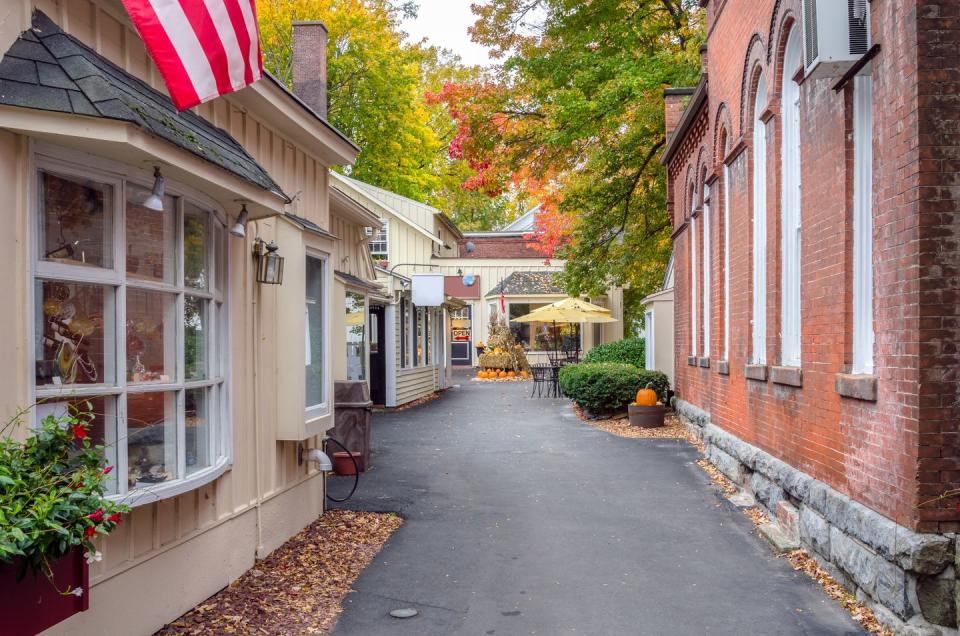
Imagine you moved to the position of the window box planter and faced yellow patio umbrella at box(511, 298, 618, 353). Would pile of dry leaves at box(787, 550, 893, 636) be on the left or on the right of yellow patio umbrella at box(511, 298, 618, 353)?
right

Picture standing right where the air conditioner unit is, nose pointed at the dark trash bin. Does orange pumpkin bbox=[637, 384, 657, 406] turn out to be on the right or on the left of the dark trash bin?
right

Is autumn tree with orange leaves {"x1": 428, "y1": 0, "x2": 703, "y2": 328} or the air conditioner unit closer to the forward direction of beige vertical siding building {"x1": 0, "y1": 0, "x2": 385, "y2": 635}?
the air conditioner unit

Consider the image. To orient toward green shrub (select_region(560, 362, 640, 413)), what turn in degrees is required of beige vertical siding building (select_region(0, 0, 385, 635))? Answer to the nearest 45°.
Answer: approximately 90° to its left

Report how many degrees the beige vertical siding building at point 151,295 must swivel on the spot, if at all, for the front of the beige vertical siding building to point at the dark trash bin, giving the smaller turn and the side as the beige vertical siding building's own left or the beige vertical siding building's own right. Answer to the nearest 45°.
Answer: approximately 135° to the beige vertical siding building's own left

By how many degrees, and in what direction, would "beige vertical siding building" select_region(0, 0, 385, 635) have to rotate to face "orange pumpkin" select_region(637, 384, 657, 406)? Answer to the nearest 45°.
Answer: approximately 90° to its left

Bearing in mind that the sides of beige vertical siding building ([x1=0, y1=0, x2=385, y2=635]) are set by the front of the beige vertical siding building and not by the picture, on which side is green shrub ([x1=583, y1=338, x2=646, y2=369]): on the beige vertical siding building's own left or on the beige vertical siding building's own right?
on the beige vertical siding building's own left

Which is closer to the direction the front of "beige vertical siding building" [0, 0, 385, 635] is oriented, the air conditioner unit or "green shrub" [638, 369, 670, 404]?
the air conditioner unit

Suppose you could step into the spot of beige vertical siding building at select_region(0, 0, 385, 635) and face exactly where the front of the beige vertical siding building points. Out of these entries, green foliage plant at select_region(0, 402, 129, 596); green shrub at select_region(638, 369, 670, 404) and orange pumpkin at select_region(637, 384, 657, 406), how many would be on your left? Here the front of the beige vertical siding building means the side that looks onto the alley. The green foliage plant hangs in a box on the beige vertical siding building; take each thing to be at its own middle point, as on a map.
2

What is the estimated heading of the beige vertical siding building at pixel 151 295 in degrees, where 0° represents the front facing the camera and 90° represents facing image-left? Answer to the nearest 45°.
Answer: approximately 315°
